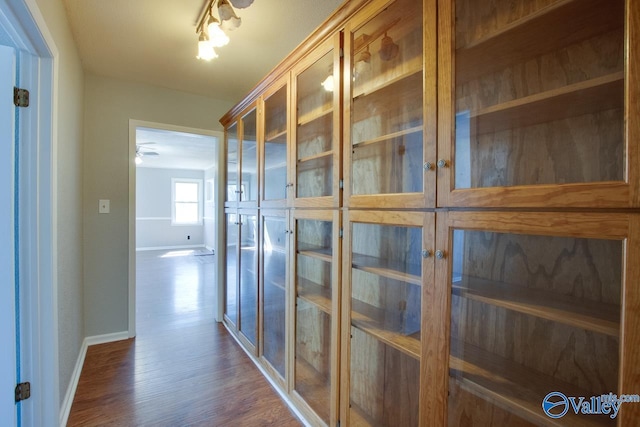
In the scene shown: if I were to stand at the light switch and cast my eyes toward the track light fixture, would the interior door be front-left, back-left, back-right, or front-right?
front-right

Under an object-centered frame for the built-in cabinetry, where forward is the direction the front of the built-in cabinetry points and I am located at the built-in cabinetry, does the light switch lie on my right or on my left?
on my right

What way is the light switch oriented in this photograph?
toward the camera

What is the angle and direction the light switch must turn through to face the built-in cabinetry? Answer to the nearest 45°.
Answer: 0° — it already faces it

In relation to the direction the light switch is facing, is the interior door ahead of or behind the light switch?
ahead

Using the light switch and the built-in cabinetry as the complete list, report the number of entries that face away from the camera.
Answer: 0

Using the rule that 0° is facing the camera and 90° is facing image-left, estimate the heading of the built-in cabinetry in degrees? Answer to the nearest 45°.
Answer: approximately 45°

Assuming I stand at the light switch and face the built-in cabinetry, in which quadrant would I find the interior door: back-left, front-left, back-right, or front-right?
front-right

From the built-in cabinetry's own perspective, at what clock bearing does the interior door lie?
The interior door is roughly at 1 o'clock from the built-in cabinetry.
